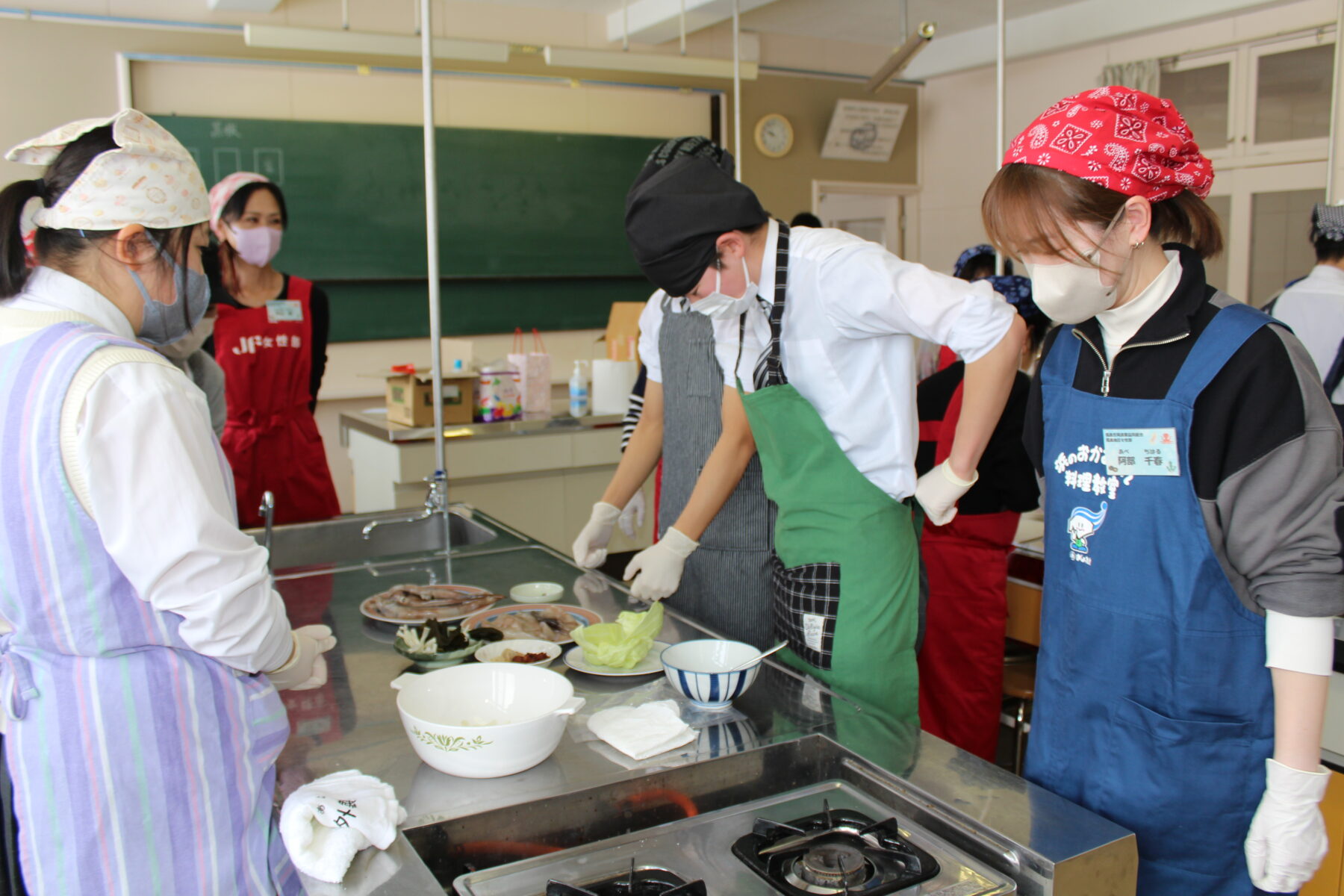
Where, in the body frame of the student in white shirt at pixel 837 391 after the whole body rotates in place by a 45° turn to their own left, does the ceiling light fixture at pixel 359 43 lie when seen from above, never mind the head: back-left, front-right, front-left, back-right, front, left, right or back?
back-right

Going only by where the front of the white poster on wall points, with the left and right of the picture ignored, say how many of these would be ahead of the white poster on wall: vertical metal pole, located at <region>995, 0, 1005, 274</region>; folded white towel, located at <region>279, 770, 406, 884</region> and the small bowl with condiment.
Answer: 3

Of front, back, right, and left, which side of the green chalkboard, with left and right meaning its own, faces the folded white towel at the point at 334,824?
front

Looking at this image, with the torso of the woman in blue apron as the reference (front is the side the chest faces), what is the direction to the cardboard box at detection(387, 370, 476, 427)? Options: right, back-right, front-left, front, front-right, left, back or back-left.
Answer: right

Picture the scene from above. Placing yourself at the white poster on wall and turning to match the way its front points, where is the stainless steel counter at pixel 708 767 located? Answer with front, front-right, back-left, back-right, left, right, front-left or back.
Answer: front

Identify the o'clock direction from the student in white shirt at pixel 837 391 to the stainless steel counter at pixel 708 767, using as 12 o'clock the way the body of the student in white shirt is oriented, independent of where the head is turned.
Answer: The stainless steel counter is roughly at 11 o'clock from the student in white shirt.

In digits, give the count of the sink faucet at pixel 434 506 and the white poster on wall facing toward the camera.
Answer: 1

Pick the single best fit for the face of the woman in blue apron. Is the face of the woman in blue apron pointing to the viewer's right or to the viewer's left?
to the viewer's left

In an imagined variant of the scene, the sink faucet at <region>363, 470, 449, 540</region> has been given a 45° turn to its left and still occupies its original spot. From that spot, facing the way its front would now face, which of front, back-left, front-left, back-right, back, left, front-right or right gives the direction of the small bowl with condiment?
front-left

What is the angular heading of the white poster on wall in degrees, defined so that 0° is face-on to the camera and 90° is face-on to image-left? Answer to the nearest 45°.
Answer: approximately 0°

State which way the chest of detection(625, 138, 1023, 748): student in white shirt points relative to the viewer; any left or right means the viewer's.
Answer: facing the viewer and to the left of the viewer

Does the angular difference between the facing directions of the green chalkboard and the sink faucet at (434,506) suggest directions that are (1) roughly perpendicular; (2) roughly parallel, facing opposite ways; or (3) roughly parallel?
roughly perpendicular

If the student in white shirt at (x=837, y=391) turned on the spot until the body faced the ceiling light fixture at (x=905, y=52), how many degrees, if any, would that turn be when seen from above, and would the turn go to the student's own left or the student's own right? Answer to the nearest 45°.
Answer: approximately 135° to the student's own right

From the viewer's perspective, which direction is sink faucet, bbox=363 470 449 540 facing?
to the viewer's left

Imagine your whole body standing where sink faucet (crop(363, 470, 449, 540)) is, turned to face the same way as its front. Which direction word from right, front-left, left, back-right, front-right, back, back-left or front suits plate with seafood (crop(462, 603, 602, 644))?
left

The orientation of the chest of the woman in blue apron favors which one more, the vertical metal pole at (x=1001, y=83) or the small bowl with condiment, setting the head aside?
the small bowl with condiment

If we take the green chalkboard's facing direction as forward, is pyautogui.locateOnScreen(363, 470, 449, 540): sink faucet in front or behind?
in front
